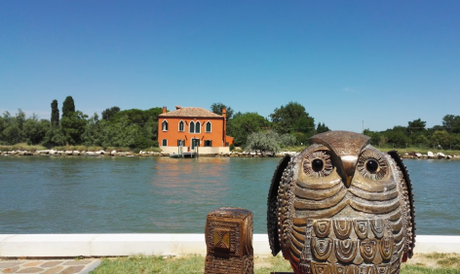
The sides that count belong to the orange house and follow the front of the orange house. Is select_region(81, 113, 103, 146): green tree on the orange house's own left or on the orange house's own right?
on the orange house's own right

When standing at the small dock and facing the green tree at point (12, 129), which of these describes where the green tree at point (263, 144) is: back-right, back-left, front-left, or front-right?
back-right

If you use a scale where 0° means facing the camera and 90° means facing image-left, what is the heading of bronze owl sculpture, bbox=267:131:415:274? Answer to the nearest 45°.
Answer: approximately 0°

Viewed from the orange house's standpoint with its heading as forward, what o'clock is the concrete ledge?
The concrete ledge is roughly at 12 o'clock from the orange house.

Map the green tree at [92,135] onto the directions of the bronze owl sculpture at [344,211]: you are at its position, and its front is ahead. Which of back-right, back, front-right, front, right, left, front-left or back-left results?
back-right

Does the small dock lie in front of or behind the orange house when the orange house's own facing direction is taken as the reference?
in front

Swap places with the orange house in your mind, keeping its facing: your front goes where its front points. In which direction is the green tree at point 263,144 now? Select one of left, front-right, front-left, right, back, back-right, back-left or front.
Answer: left

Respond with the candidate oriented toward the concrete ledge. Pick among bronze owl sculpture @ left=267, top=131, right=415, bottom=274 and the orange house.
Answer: the orange house

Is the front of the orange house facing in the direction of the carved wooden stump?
yes

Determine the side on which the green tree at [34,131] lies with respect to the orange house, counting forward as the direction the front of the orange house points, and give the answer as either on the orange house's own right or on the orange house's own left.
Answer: on the orange house's own right

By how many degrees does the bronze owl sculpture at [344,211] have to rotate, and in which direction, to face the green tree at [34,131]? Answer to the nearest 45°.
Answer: approximately 135° to its right

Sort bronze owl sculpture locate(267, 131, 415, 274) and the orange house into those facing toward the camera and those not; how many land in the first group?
2

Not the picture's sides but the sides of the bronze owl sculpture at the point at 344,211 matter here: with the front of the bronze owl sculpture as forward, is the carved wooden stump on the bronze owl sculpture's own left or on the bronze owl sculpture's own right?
on the bronze owl sculpture's own right

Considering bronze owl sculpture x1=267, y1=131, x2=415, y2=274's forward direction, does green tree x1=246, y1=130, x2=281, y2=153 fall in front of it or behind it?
behind
